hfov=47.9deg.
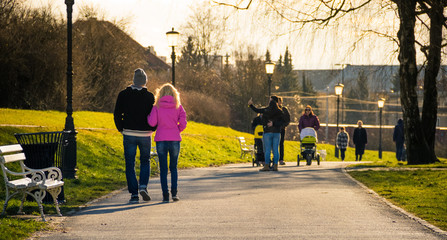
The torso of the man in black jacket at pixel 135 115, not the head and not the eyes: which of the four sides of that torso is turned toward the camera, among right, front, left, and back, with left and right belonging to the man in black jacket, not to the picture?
back

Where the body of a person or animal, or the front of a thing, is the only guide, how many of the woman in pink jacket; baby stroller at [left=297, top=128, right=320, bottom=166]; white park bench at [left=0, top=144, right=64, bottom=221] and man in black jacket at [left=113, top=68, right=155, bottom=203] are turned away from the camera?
2

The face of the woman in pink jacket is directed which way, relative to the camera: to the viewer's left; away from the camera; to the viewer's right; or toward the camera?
away from the camera

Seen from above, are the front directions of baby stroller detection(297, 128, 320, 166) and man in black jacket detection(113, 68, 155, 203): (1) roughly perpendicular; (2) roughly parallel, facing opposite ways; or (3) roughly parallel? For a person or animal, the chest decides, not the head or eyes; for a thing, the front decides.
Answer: roughly parallel, facing opposite ways

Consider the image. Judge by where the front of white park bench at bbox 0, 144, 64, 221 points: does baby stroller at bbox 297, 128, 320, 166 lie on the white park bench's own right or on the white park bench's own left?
on the white park bench's own left

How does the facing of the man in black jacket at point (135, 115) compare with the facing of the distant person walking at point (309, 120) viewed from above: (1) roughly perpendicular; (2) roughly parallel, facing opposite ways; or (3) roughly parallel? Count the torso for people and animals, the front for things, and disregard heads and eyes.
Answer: roughly parallel, facing opposite ways

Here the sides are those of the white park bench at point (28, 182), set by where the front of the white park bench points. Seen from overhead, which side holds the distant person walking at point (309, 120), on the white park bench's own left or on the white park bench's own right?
on the white park bench's own left

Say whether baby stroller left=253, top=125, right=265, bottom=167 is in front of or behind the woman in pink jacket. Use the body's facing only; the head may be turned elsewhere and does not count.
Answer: in front

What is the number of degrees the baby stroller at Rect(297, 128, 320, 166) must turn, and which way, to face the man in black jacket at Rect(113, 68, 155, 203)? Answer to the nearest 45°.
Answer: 0° — it already faces them

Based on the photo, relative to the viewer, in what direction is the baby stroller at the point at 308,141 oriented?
toward the camera

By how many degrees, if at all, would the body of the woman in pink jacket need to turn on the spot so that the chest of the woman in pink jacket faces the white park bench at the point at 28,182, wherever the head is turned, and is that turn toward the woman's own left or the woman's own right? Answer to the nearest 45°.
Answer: approximately 135° to the woman's own left

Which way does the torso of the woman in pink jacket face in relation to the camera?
away from the camera

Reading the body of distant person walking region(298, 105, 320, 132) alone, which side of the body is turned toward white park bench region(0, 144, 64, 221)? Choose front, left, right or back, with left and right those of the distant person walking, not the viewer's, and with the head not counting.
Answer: front

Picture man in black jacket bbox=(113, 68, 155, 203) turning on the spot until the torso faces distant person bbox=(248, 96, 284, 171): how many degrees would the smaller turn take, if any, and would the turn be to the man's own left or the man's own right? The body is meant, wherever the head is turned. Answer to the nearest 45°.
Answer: approximately 45° to the man's own right

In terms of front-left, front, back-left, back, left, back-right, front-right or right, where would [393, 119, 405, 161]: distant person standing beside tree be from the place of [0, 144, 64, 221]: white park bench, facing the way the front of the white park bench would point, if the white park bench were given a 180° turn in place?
right

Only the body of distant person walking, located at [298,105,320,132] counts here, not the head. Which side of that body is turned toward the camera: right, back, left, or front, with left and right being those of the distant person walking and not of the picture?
front

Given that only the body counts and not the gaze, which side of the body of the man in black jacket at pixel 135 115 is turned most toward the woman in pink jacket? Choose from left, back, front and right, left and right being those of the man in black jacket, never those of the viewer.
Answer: right
